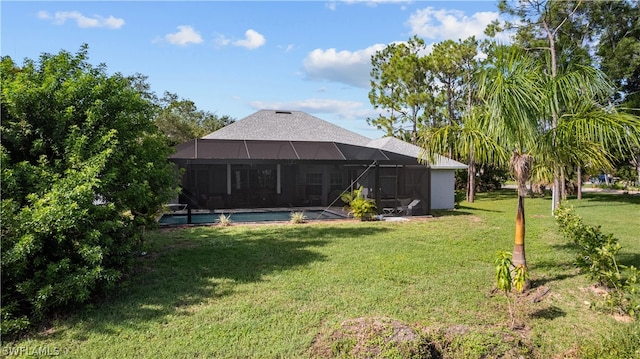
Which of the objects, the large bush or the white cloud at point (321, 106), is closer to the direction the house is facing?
the white cloud

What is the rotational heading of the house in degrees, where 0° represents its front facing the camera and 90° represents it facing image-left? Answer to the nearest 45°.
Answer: approximately 180°

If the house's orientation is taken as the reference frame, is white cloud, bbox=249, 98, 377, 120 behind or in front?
in front

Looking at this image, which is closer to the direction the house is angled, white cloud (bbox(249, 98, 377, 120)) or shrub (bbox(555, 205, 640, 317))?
the white cloud

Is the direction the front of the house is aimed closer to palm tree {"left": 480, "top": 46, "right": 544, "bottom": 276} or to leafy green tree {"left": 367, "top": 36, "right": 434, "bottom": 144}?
the leafy green tree
